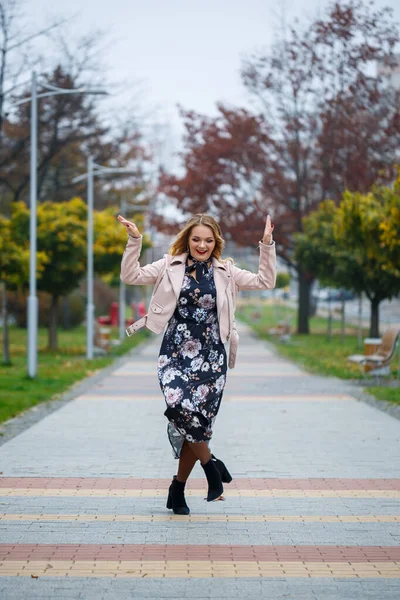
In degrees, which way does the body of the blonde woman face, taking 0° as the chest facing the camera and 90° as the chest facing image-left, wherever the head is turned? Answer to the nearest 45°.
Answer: approximately 0°

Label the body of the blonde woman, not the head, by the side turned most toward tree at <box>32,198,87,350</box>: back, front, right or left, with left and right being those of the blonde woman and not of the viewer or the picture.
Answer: back

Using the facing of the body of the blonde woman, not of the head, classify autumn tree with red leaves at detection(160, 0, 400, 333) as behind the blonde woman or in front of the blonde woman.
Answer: behind

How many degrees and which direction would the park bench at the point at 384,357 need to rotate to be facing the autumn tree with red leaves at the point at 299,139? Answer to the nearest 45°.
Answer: approximately 90° to its right

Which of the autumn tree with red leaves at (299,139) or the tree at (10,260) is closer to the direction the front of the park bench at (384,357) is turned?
the tree

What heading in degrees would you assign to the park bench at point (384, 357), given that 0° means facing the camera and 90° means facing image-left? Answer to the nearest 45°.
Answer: approximately 90°

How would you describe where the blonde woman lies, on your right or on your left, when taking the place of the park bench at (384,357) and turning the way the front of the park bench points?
on your left

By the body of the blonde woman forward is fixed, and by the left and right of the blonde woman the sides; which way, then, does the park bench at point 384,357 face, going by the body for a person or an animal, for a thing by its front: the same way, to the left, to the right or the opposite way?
to the right

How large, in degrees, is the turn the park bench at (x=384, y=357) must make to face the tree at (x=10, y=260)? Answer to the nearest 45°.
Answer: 0° — it already faces it

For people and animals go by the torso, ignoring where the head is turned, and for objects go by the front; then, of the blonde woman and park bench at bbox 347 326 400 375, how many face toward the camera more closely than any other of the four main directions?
1
